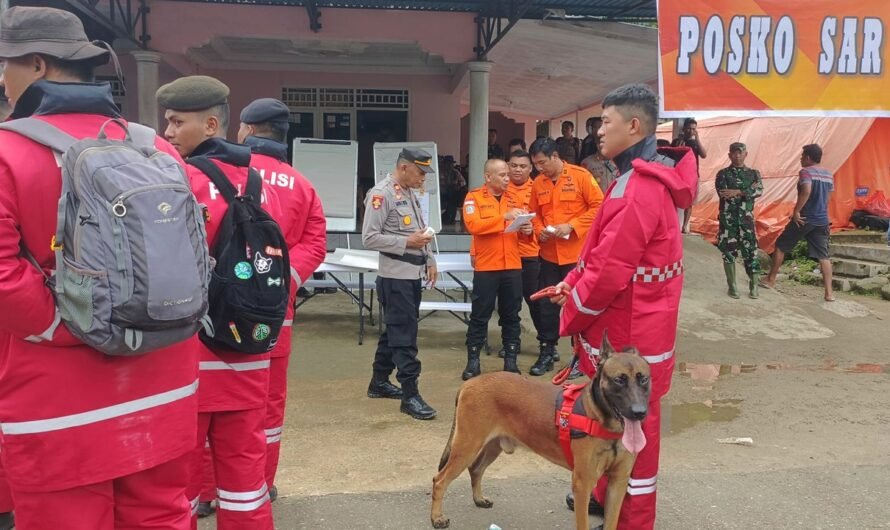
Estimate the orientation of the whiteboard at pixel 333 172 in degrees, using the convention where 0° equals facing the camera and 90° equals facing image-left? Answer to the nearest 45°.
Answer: approximately 0°

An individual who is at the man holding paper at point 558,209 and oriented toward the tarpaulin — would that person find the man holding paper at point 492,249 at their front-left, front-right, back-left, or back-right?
back-left

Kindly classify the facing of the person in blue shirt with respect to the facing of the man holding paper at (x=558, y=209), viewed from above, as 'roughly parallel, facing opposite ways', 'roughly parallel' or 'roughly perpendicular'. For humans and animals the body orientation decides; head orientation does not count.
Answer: roughly perpendicular

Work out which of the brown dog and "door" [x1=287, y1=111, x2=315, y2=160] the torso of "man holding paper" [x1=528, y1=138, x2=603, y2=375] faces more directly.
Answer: the brown dog
